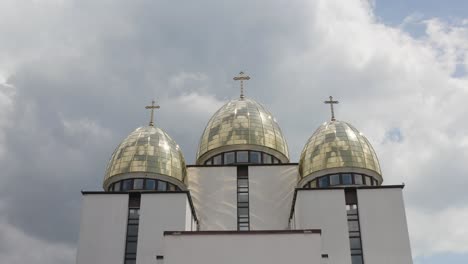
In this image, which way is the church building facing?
toward the camera
